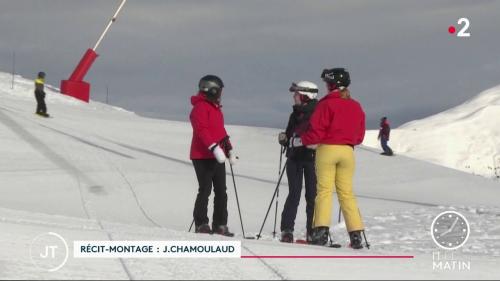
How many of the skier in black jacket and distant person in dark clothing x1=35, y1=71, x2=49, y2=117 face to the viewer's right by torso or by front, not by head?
1

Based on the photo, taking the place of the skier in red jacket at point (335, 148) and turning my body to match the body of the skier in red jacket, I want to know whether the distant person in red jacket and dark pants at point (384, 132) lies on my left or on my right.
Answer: on my right

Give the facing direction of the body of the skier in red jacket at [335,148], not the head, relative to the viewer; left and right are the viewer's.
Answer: facing away from the viewer and to the left of the viewer

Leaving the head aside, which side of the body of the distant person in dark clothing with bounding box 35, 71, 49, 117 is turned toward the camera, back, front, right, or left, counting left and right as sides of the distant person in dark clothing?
right

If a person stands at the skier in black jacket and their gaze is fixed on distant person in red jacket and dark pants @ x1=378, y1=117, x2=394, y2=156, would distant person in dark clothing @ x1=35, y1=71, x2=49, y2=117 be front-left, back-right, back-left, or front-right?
front-left

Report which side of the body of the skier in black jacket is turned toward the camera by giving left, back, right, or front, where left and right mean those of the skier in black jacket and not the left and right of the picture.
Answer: left

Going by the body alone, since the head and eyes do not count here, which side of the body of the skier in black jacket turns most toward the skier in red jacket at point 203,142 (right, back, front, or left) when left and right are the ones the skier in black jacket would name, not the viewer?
front

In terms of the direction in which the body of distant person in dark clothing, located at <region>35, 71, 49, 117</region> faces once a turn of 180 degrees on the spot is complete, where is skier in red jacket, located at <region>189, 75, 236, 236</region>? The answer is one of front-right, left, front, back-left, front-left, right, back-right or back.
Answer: left

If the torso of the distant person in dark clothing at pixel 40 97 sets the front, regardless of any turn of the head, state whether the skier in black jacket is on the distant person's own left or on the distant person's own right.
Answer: on the distant person's own right

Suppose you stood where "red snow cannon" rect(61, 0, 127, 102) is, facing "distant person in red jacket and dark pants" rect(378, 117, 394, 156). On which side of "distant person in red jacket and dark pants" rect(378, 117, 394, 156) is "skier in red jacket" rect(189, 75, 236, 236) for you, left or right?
right

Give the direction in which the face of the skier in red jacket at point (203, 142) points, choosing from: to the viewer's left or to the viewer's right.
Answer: to the viewer's right
